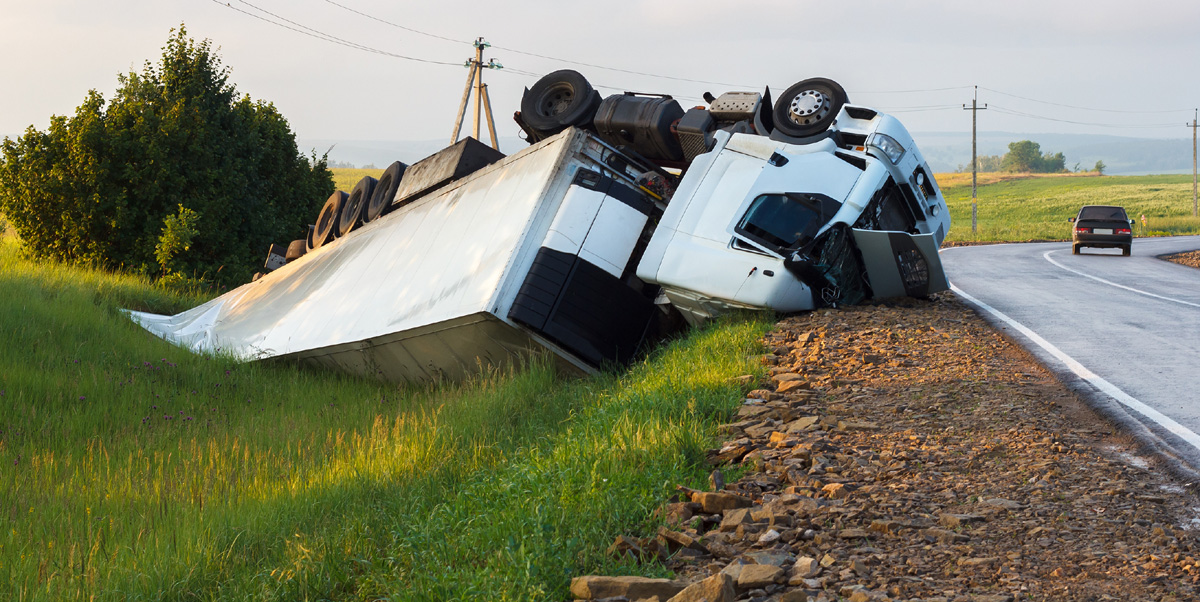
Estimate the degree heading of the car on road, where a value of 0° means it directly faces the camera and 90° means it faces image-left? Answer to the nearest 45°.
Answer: approximately 180°

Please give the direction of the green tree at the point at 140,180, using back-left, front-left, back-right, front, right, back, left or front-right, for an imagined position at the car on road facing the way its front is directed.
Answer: back-left

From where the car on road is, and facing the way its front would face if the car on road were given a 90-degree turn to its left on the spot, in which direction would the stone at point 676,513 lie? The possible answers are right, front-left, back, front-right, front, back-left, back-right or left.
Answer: left

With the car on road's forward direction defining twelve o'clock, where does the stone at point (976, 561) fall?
The stone is roughly at 6 o'clock from the car on road.

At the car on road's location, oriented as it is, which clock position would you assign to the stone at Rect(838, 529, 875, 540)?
The stone is roughly at 6 o'clock from the car on road.

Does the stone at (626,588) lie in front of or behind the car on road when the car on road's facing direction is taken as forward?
behind

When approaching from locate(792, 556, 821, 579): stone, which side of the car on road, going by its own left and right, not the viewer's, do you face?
back

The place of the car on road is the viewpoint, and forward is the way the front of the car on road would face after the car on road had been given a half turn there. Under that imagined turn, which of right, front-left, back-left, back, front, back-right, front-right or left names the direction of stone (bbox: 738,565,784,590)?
front

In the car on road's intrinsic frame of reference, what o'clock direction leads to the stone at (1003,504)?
The stone is roughly at 6 o'clock from the car on road.

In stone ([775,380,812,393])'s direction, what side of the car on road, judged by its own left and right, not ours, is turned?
back

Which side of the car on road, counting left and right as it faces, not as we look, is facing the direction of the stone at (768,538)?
back

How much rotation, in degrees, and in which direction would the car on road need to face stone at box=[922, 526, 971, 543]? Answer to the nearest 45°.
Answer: approximately 180°

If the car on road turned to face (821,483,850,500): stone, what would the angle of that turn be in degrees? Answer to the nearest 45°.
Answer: approximately 180°

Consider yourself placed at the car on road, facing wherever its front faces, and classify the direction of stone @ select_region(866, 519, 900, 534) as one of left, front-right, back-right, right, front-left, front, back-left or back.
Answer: back

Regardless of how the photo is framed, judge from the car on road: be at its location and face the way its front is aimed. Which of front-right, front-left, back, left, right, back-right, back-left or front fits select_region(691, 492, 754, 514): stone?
back
